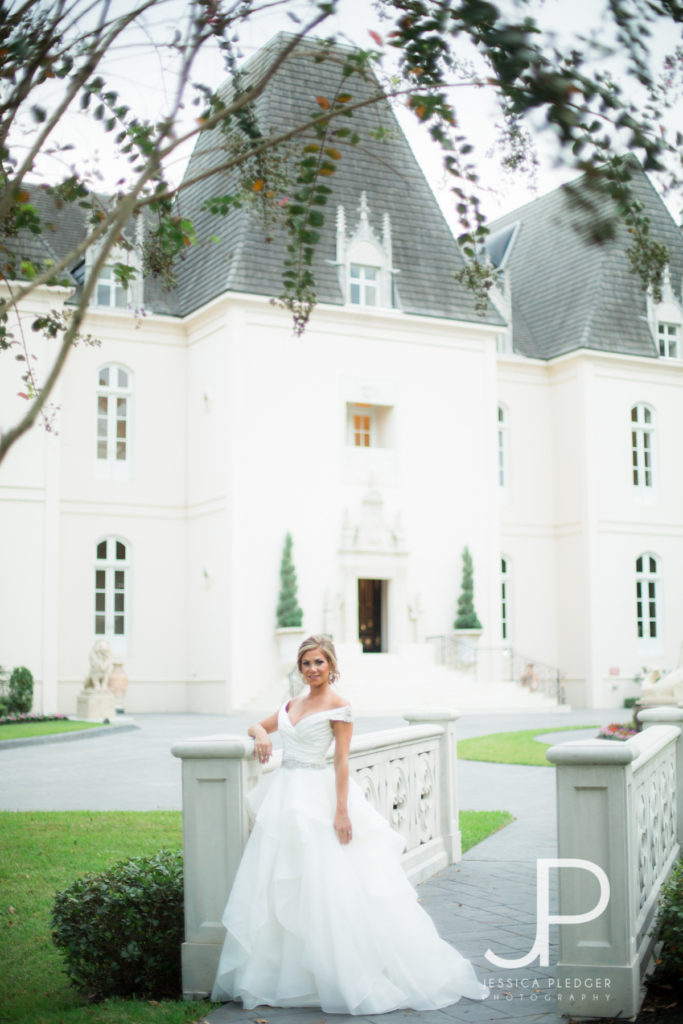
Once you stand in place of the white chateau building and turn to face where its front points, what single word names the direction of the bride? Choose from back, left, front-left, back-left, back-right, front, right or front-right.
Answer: front

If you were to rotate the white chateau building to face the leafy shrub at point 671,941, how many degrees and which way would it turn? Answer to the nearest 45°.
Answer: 0° — it already faces it

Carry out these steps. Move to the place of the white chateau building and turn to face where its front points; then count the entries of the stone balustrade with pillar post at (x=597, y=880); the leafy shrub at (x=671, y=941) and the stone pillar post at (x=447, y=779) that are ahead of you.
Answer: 3

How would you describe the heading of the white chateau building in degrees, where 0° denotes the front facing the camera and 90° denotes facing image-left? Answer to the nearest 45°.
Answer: approximately 0°

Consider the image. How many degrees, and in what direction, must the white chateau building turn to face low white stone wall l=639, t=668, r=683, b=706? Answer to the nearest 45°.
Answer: approximately 45° to its left

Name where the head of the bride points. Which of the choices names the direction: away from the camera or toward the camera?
toward the camera

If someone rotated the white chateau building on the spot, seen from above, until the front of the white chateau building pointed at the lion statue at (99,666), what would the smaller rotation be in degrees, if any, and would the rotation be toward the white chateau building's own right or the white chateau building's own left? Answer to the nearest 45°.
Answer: approximately 45° to the white chateau building's own right

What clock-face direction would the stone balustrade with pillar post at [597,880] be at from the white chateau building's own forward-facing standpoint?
The stone balustrade with pillar post is roughly at 12 o'clock from the white chateau building.

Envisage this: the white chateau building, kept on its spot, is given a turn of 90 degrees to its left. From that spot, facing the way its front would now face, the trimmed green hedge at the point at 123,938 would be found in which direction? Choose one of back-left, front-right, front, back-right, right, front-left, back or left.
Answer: right

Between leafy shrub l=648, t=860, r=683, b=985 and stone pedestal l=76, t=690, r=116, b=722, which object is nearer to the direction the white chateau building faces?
the leafy shrub

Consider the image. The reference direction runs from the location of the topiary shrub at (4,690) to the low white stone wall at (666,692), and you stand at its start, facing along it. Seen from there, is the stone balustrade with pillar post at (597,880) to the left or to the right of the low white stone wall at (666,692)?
right
